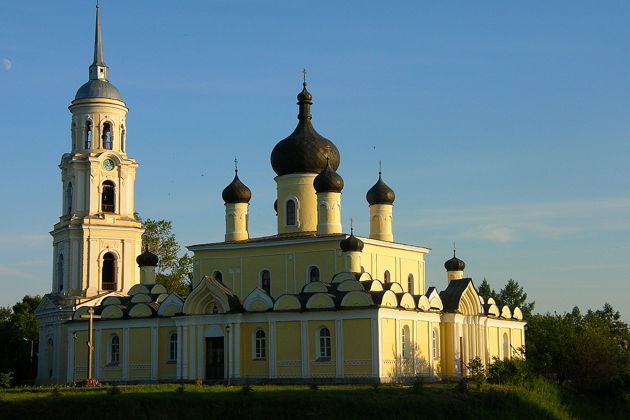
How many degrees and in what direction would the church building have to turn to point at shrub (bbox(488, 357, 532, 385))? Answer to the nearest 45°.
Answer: approximately 90° to its left

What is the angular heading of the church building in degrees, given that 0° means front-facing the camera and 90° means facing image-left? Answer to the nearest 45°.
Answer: approximately 45°

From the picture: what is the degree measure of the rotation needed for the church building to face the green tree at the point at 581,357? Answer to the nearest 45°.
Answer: approximately 135° to its left
